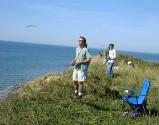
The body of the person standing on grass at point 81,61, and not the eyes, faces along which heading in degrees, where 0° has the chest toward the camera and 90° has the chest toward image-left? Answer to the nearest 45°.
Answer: approximately 45°
